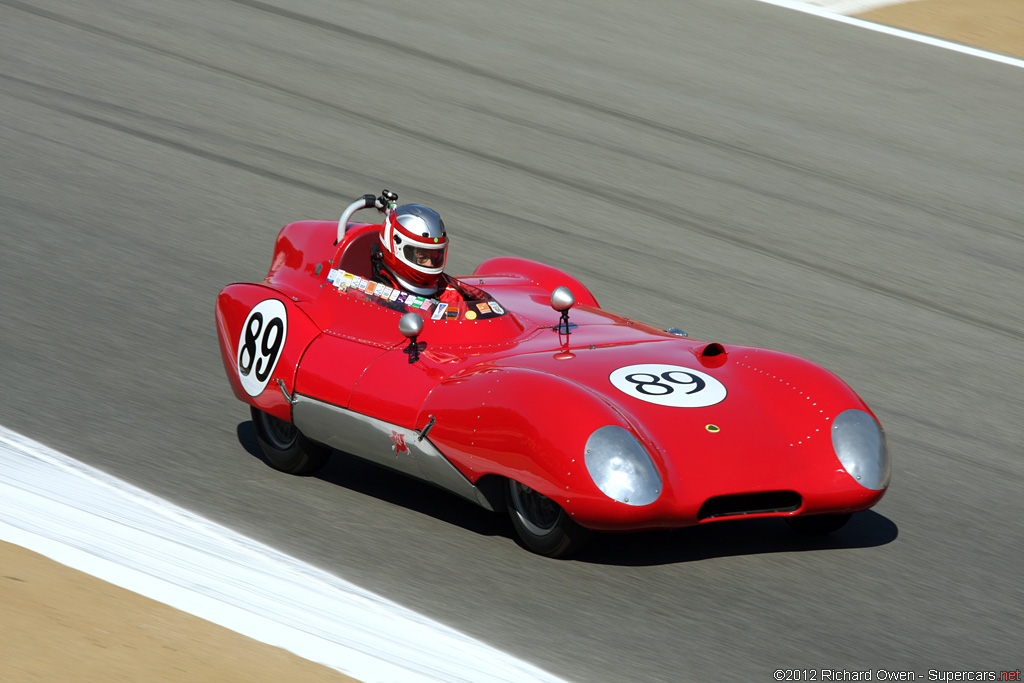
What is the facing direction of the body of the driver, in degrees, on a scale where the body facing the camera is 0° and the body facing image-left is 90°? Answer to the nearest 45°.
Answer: approximately 315°
